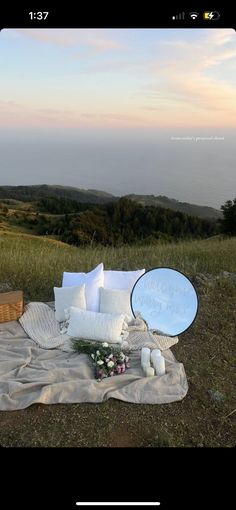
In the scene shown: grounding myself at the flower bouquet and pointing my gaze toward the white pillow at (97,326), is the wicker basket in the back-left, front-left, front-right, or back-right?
front-left

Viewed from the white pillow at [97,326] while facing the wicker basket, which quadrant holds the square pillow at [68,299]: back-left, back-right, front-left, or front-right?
front-right

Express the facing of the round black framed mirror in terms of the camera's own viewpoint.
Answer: facing the viewer

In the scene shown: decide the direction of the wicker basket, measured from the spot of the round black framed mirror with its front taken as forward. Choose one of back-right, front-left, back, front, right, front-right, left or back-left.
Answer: right

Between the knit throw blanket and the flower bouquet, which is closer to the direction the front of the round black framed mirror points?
the flower bouquet

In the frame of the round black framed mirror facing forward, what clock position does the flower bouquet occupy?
The flower bouquet is roughly at 1 o'clock from the round black framed mirror.

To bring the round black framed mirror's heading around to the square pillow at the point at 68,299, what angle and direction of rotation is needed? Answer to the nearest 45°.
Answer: approximately 90° to its right

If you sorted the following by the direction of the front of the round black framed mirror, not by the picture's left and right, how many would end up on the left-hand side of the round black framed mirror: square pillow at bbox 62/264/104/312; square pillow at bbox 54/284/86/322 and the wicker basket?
0

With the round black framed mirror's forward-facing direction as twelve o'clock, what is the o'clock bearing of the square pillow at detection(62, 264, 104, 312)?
The square pillow is roughly at 4 o'clock from the round black framed mirror.
